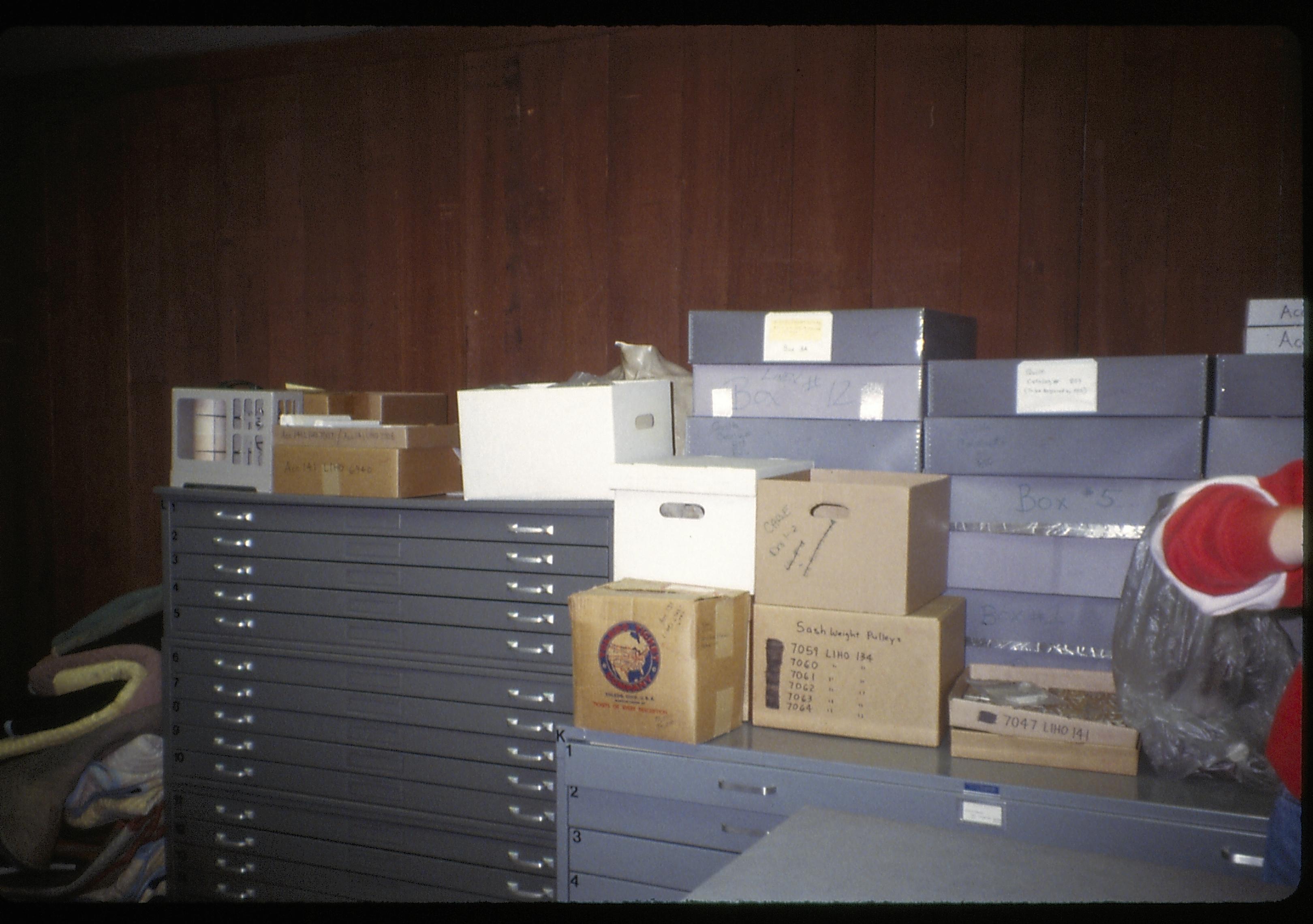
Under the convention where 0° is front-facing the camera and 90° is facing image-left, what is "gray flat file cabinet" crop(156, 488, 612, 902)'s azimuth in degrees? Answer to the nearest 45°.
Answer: approximately 0°

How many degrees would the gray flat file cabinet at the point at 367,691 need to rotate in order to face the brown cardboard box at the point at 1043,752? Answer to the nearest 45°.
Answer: approximately 45° to its left
